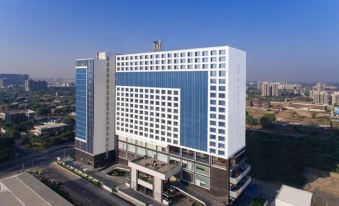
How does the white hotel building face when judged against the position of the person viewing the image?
facing the viewer and to the left of the viewer

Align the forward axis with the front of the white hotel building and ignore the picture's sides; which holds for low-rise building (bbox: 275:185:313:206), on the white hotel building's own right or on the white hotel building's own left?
on the white hotel building's own left
